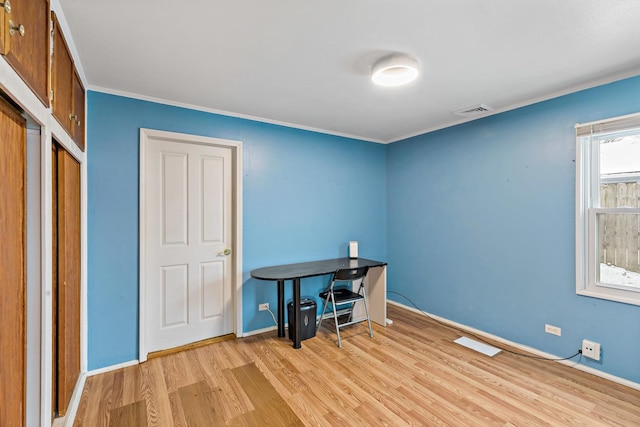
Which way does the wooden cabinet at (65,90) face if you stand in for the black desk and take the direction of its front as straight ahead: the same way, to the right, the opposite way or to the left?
to the left

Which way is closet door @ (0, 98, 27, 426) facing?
to the viewer's right

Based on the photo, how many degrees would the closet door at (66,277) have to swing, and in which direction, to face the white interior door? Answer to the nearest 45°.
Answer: approximately 45° to its left

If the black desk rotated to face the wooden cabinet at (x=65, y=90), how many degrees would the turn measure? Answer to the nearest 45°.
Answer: approximately 90° to its right

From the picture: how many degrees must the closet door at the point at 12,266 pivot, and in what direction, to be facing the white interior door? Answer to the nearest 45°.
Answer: approximately 45° to its left

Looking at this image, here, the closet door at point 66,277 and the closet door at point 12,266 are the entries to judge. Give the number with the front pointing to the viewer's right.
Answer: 2

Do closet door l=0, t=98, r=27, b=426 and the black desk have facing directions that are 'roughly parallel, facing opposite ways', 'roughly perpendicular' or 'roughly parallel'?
roughly perpendicular

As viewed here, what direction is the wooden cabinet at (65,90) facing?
to the viewer's right

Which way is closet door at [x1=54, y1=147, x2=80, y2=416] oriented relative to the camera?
to the viewer's right
